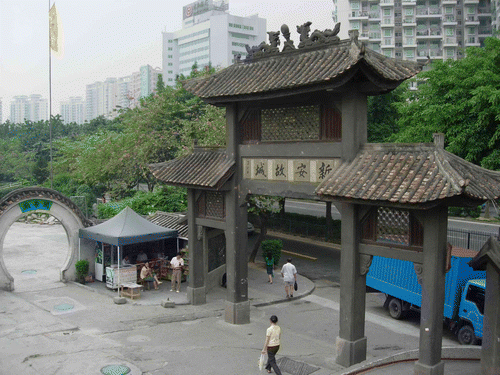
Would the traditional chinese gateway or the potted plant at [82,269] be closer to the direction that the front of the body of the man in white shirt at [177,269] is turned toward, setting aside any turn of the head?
the traditional chinese gateway

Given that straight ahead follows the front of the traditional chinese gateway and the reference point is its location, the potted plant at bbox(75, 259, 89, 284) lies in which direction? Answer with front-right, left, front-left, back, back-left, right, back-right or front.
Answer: right

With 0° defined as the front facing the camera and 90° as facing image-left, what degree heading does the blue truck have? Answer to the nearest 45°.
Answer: approximately 315°

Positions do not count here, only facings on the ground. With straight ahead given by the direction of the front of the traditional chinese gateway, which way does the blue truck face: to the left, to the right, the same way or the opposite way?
to the left

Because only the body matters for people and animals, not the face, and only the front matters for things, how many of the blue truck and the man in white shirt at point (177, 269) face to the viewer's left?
0

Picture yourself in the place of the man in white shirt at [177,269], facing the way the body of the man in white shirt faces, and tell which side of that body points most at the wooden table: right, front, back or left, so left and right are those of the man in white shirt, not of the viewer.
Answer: right

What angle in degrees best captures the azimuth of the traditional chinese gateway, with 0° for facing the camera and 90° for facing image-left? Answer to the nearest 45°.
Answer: approximately 45°

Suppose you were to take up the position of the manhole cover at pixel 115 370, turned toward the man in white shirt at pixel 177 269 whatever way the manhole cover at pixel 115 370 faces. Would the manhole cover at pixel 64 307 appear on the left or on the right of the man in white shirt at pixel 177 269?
left

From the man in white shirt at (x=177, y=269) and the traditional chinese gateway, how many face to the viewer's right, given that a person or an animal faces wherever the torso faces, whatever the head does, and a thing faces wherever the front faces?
0

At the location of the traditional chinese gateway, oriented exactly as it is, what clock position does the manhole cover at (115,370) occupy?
The manhole cover is roughly at 1 o'clock from the traditional chinese gateway.

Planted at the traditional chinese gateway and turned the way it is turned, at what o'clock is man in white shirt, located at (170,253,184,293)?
The man in white shirt is roughly at 3 o'clock from the traditional chinese gateway.

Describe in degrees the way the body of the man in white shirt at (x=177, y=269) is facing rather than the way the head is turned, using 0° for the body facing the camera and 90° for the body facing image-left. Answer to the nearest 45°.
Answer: approximately 0°
